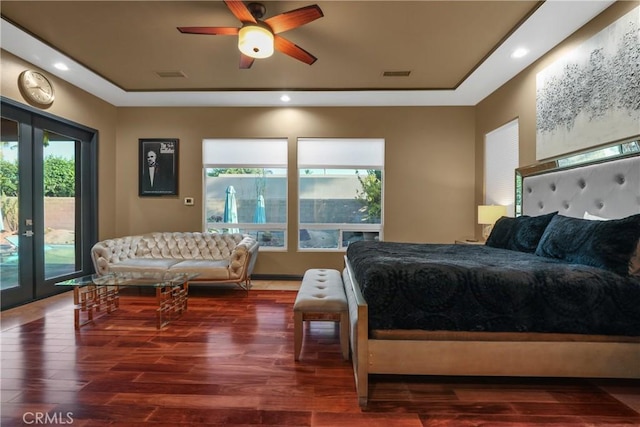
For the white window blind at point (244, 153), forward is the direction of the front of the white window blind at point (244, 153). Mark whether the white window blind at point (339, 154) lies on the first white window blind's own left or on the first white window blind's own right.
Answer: on the first white window blind's own left

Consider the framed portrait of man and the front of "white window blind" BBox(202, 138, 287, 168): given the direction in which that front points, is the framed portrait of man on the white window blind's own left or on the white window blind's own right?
on the white window blind's own right

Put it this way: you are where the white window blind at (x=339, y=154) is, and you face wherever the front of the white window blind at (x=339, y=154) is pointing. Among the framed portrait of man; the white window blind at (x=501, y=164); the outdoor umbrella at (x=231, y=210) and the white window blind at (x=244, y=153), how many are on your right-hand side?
3

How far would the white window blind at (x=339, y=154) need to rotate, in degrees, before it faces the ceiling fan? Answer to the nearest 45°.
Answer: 0° — it already faces it

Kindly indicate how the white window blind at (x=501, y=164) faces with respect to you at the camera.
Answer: facing to the left of the viewer

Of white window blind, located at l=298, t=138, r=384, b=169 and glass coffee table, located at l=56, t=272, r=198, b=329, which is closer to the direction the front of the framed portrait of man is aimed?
the glass coffee table

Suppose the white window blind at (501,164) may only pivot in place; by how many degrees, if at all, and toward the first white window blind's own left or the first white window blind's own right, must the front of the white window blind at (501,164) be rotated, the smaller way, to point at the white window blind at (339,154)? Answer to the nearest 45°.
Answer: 0° — it already faces it

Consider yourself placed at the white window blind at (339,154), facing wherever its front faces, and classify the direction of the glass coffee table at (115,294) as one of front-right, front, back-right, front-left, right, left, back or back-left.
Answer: front-right

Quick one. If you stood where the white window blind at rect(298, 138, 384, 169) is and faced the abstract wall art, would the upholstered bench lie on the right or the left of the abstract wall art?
right

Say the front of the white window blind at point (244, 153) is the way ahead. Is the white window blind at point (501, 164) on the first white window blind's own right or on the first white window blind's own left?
on the first white window blind's own left
